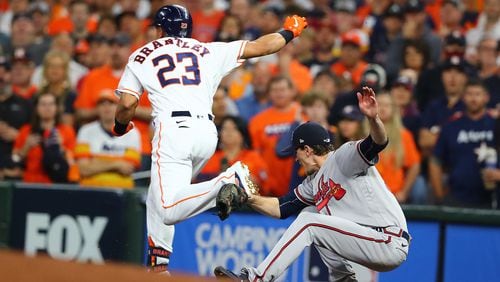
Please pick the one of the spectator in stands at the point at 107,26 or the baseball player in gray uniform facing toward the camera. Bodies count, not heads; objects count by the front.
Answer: the spectator in stands

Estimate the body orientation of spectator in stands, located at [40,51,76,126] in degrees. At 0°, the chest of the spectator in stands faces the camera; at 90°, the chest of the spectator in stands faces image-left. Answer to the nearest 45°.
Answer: approximately 0°

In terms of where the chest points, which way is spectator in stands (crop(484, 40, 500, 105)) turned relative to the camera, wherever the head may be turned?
toward the camera

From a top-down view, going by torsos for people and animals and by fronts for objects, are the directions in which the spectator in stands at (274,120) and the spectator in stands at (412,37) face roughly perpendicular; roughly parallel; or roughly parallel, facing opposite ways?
roughly parallel

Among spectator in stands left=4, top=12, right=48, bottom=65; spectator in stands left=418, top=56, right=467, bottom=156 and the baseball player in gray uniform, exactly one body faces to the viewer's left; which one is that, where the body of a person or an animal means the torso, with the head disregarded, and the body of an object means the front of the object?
the baseball player in gray uniform

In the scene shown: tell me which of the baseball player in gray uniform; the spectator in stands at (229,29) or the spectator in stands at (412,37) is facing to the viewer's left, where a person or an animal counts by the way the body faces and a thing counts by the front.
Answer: the baseball player in gray uniform

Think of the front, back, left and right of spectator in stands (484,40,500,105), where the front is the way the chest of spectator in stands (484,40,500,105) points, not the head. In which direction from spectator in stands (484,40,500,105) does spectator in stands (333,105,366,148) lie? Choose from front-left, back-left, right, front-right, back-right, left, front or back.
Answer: front-right

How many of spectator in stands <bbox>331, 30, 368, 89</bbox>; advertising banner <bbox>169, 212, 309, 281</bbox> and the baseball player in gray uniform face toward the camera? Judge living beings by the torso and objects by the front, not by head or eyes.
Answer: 2

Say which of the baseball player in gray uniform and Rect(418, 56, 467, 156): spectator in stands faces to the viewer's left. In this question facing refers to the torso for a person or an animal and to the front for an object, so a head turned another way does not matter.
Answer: the baseball player in gray uniform

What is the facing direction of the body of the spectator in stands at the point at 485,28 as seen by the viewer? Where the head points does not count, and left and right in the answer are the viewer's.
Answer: facing the viewer

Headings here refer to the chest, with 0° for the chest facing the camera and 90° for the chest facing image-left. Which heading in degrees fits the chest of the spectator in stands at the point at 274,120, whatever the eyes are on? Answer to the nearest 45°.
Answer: approximately 0°

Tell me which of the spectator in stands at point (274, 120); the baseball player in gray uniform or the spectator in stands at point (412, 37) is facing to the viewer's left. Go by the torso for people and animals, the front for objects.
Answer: the baseball player in gray uniform

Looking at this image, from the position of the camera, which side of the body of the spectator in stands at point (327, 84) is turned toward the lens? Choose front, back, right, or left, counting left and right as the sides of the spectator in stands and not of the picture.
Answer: front

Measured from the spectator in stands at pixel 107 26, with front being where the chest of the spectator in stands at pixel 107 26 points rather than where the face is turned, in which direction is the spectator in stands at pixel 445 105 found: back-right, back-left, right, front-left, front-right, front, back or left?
front-left
